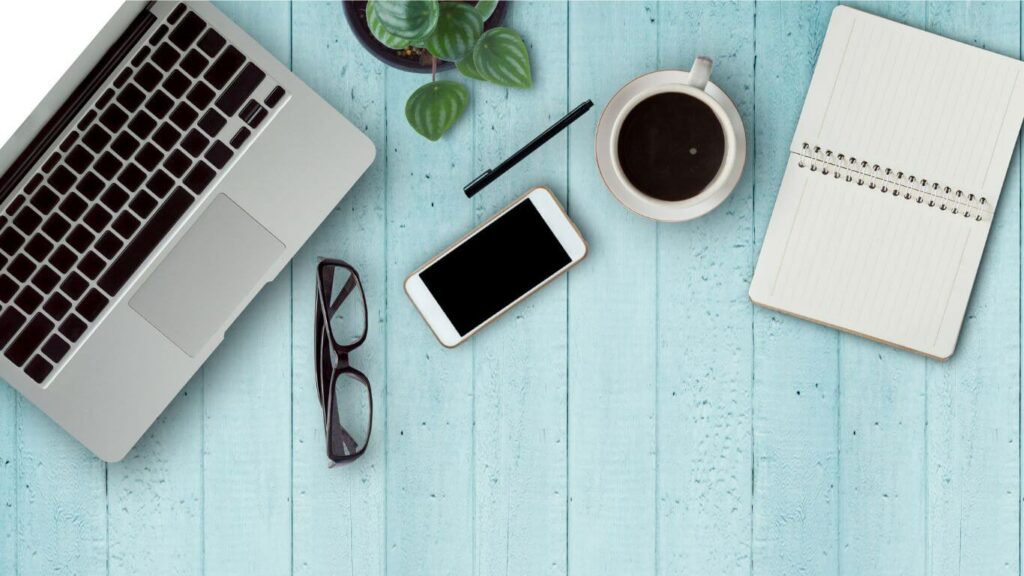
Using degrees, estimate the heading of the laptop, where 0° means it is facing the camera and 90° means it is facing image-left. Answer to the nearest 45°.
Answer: approximately 315°
